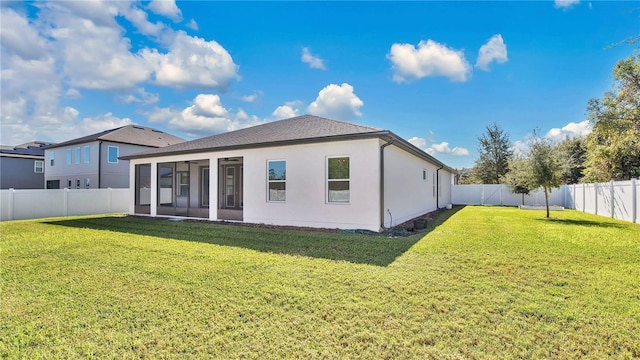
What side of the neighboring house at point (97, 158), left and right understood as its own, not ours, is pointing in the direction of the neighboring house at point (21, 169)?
left

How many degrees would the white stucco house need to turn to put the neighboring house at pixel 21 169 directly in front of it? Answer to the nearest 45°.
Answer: approximately 90° to its left

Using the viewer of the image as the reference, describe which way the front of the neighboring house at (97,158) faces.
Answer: facing away from the viewer and to the right of the viewer

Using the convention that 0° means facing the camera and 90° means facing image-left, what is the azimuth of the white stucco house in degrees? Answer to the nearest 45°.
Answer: approximately 225°

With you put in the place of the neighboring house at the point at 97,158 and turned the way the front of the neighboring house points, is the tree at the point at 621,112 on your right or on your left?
on your right

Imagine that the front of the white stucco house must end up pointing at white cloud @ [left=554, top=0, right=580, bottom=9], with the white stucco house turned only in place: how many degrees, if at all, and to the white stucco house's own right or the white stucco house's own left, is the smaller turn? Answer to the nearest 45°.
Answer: approximately 45° to the white stucco house's own right
